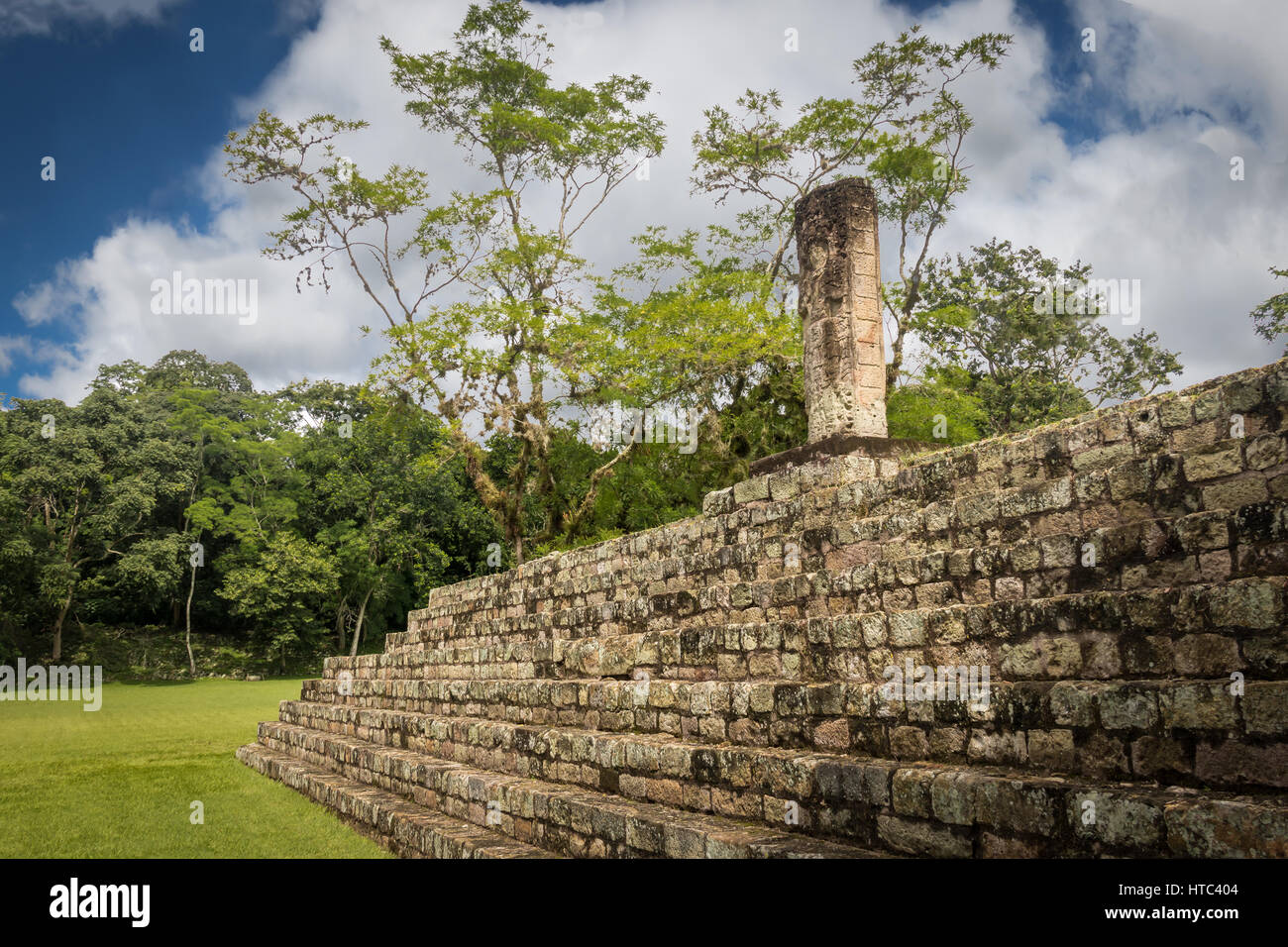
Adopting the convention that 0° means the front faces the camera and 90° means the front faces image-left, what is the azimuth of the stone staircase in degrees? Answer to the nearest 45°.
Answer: approximately 45°

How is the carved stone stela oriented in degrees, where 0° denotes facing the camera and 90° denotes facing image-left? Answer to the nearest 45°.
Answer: approximately 45°

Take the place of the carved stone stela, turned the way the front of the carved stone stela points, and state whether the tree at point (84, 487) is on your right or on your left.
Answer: on your right

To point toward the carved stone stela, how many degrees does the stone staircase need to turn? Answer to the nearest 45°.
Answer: approximately 135° to its right

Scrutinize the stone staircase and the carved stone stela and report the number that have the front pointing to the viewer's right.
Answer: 0

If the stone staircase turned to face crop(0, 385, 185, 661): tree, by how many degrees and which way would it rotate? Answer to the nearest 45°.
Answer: approximately 90° to its right
